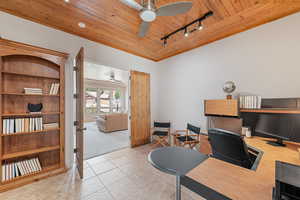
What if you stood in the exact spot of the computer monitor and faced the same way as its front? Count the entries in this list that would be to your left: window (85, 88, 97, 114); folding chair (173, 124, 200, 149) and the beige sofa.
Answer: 0

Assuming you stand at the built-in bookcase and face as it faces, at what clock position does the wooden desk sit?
The wooden desk is roughly at 1 o'clock from the built-in bookcase.

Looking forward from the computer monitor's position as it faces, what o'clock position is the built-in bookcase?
The built-in bookcase is roughly at 12 o'clock from the computer monitor.

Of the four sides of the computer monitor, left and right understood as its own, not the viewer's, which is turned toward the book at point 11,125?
front

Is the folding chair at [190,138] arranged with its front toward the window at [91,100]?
no

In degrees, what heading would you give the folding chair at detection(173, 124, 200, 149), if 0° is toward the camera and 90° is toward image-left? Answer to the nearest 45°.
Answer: approximately 45°

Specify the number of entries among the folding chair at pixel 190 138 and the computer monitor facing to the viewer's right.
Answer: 0

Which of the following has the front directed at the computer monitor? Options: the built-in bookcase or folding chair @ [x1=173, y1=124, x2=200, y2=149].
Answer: the built-in bookcase

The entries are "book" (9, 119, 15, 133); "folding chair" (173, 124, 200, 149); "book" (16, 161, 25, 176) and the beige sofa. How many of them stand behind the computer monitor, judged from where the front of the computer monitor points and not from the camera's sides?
0

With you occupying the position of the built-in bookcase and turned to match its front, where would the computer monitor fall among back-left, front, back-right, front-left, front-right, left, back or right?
front

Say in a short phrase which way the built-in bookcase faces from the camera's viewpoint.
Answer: facing the viewer and to the right of the viewer

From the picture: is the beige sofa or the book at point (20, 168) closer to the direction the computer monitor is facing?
the book

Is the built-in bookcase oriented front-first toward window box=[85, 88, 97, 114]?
no

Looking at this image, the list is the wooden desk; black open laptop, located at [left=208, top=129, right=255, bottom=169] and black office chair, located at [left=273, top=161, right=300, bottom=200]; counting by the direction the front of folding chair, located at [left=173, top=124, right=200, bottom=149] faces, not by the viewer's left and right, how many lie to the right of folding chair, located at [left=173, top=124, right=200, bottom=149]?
0

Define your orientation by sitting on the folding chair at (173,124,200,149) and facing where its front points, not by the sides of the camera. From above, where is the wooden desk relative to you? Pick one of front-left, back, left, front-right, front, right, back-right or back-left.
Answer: front-left

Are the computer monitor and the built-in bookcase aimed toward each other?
yes

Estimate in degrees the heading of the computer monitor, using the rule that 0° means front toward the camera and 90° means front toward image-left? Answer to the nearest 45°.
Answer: approximately 45°
